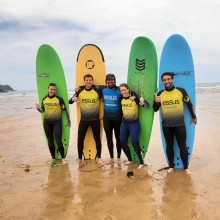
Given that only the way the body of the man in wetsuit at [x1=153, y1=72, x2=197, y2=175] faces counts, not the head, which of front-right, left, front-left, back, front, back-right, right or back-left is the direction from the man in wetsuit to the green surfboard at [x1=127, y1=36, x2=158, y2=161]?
back-right

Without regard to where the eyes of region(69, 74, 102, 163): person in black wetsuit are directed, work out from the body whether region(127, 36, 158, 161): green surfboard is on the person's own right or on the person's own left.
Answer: on the person's own left

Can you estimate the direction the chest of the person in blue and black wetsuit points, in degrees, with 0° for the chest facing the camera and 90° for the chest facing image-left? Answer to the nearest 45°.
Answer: approximately 0°

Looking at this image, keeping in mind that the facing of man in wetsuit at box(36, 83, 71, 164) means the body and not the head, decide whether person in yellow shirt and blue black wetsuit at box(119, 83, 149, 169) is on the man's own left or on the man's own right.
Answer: on the man's own left

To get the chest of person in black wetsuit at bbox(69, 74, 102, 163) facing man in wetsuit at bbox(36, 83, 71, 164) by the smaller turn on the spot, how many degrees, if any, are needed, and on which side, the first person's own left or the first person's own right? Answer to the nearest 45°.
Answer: approximately 90° to the first person's own right

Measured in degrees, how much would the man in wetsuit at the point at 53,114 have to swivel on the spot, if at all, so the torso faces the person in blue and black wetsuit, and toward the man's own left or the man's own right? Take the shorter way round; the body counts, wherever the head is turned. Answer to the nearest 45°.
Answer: approximately 45° to the man's own left

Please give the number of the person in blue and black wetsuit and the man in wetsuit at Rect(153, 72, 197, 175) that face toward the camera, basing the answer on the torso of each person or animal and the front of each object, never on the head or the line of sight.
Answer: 2

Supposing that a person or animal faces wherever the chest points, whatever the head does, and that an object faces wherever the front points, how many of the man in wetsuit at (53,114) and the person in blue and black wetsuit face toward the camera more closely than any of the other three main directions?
2
